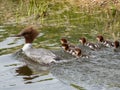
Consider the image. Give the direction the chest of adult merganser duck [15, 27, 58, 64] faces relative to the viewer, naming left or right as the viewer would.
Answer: facing to the left of the viewer
